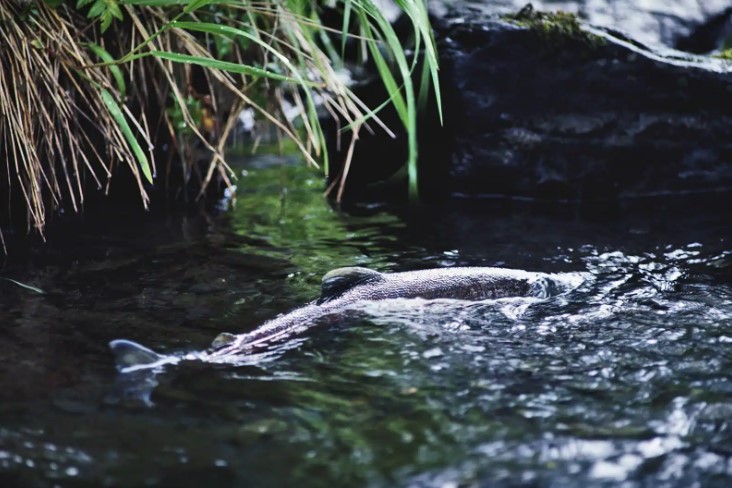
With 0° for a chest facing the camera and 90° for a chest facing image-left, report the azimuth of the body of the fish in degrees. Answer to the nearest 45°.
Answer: approximately 270°

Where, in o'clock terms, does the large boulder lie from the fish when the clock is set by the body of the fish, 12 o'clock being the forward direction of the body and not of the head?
The large boulder is roughly at 10 o'clock from the fish.

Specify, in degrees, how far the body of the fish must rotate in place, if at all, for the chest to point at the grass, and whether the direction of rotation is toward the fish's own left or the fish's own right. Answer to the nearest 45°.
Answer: approximately 135° to the fish's own left

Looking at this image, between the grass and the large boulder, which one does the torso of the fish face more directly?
the large boulder
